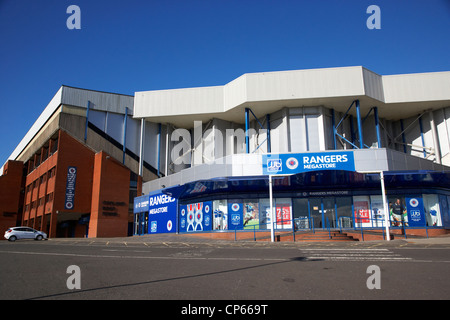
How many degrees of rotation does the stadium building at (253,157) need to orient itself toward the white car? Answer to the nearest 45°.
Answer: approximately 90° to its right

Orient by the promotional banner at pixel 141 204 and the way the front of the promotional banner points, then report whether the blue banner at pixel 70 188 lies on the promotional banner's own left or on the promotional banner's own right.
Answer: on the promotional banner's own right

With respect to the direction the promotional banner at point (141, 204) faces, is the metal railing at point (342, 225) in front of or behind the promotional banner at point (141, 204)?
in front

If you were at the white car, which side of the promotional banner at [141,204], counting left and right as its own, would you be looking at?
right

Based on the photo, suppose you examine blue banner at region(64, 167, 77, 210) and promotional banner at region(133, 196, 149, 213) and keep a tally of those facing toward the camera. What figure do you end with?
2

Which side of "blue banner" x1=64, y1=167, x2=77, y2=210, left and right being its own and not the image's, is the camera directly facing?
front

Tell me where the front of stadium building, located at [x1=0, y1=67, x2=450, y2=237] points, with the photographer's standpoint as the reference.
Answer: facing the viewer

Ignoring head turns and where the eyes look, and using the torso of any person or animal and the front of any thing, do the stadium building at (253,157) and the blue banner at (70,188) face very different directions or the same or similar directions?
same or similar directions

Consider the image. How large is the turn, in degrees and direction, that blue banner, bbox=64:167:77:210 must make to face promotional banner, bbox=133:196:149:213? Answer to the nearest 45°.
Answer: approximately 45° to its left
